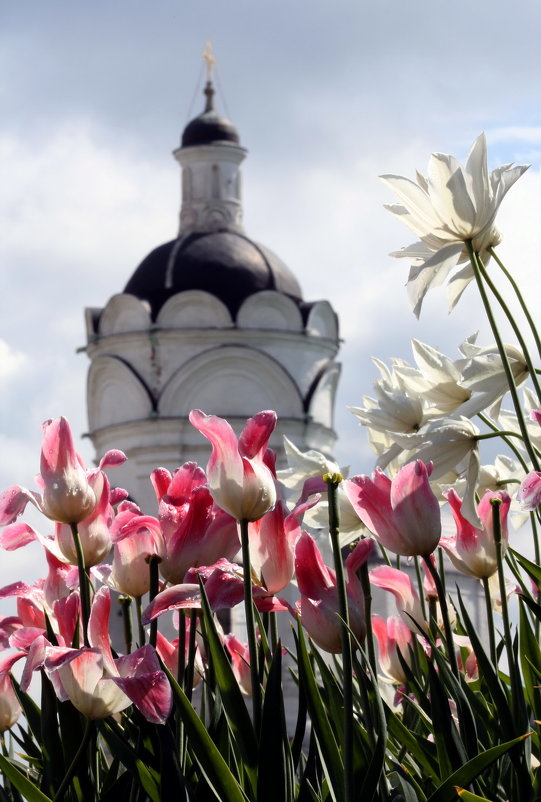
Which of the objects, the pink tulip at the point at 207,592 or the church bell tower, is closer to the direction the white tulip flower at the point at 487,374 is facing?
the pink tulip

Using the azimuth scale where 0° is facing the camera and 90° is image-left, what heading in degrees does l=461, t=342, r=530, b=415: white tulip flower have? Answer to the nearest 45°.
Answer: approximately 90°

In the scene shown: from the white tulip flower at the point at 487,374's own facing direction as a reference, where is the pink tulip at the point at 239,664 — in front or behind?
in front

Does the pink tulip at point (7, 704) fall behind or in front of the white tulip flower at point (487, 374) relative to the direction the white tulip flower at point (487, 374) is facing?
in front
